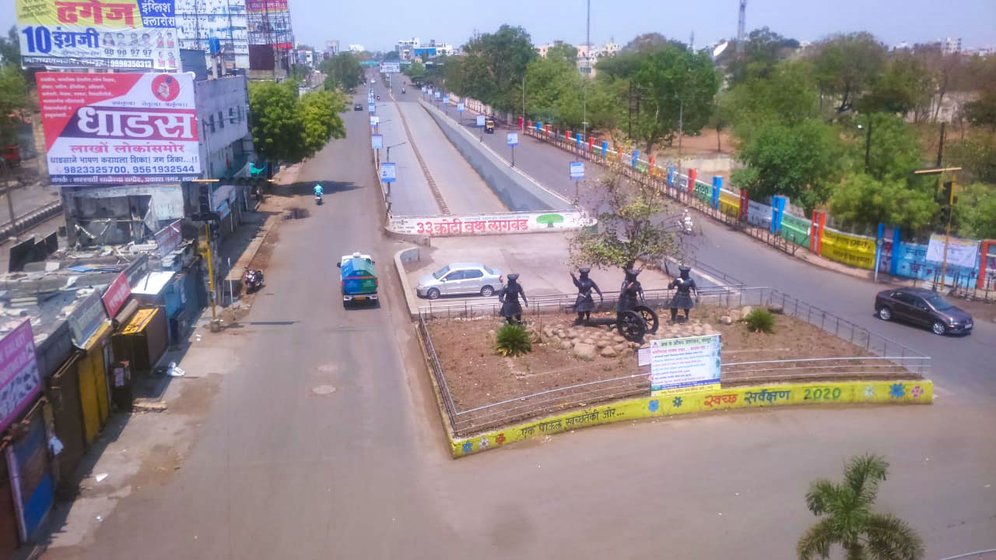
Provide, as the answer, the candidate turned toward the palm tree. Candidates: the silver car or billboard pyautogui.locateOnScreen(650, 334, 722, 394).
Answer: the billboard

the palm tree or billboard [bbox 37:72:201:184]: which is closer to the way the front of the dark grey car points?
the palm tree

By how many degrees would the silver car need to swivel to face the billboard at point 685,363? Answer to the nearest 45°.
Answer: approximately 135° to its left

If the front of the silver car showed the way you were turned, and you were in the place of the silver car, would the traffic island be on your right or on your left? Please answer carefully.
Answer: on your left

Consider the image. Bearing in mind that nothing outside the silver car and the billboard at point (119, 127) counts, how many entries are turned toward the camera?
1

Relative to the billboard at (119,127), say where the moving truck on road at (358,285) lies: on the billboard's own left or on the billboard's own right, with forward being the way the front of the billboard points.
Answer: on the billboard's own left

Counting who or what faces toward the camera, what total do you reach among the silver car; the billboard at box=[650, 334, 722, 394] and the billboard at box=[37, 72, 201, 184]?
2

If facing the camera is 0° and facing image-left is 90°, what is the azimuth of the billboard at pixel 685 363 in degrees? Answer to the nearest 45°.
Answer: approximately 0°

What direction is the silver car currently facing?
to the viewer's left

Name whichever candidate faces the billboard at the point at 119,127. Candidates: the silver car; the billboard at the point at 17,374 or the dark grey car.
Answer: the silver car

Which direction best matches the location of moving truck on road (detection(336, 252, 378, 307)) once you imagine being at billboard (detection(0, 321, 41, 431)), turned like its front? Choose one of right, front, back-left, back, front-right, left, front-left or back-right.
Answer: left

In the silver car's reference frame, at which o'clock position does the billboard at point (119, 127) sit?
The billboard is roughly at 12 o'clock from the silver car.

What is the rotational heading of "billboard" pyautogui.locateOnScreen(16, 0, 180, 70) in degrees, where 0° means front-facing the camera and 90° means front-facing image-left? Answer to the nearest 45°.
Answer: approximately 0°
